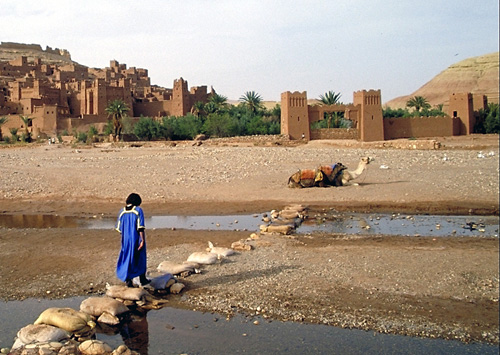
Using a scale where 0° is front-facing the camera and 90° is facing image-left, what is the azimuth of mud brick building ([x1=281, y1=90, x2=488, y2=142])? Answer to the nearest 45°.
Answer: approximately 0°

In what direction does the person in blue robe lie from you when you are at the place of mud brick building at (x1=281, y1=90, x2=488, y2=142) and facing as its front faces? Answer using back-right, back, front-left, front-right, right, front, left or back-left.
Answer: front

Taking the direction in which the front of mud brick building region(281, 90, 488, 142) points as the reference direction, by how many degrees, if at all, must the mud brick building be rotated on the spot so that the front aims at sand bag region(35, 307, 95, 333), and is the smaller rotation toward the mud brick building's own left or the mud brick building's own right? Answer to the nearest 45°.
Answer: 0° — it already faces it

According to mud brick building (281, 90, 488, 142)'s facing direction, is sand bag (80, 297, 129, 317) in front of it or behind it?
in front

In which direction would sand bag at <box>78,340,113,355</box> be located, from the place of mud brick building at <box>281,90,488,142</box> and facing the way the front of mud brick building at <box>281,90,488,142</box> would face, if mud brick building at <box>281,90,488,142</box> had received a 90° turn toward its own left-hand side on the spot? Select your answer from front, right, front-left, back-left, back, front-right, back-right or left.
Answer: right

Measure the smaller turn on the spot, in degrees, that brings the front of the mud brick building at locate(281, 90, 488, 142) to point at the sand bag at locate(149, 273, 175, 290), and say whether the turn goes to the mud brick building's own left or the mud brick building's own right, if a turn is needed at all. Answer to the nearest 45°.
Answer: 0° — it already faces it

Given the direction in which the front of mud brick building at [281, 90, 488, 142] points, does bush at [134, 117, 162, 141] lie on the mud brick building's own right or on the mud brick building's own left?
on the mud brick building's own right

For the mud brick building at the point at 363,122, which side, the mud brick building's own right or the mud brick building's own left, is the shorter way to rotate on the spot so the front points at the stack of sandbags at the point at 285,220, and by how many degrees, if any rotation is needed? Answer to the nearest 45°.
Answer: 0° — it already faces it

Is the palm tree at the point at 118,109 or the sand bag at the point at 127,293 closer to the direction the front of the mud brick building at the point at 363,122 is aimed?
the sand bag

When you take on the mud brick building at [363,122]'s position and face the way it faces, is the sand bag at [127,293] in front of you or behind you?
in front

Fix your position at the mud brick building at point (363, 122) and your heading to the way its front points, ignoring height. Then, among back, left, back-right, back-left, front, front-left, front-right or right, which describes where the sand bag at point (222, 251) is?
front

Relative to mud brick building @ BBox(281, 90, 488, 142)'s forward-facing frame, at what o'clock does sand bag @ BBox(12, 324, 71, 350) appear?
The sand bag is roughly at 12 o'clock from the mud brick building.

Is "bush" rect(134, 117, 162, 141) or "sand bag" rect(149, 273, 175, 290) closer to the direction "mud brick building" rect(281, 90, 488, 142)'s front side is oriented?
the sand bag
